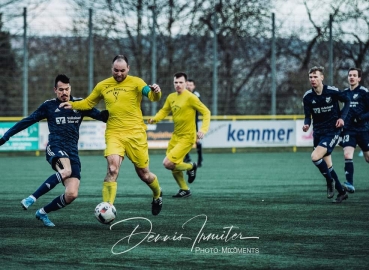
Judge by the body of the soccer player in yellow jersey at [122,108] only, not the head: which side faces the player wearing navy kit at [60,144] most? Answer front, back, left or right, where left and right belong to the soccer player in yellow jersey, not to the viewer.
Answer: right

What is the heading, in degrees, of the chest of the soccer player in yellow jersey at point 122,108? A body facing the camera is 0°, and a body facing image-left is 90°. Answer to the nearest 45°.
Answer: approximately 0°

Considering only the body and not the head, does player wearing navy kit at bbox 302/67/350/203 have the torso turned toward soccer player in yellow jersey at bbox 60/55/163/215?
yes

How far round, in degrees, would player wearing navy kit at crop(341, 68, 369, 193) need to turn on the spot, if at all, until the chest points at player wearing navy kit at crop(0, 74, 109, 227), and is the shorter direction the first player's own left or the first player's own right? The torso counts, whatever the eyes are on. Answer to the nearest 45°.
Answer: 0° — they already face them

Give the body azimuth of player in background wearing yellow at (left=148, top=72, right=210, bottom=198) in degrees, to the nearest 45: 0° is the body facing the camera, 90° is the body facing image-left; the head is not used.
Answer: approximately 45°

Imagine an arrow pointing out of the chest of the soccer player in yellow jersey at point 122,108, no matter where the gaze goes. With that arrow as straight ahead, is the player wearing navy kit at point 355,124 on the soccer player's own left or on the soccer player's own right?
on the soccer player's own left

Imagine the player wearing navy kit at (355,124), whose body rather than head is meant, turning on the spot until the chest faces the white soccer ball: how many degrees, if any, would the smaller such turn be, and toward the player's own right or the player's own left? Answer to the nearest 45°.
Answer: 0° — they already face it

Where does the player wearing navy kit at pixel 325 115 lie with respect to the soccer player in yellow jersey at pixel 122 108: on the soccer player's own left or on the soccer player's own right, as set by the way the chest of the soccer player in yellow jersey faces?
on the soccer player's own left

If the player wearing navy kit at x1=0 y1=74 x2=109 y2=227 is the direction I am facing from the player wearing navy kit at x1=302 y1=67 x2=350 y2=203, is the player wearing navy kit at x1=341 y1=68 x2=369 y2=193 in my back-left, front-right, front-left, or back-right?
back-right
